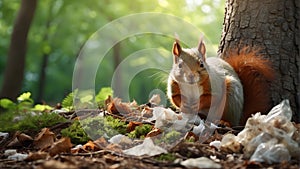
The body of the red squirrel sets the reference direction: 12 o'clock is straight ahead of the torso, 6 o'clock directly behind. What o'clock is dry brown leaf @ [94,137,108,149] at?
The dry brown leaf is roughly at 12 o'clock from the red squirrel.

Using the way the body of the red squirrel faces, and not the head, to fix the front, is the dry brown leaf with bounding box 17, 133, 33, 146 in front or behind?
in front

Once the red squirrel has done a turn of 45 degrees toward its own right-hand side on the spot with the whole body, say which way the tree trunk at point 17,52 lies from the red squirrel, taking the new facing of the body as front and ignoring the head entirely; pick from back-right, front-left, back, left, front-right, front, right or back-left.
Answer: front-right

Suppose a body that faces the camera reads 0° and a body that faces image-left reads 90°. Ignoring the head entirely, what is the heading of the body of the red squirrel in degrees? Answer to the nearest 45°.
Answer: approximately 45°

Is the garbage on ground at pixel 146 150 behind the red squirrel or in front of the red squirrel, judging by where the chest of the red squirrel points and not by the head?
in front

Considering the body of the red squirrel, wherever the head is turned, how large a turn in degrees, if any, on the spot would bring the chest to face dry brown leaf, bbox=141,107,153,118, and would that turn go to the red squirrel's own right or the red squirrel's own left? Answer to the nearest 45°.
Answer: approximately 45° to the red squirrel's own right

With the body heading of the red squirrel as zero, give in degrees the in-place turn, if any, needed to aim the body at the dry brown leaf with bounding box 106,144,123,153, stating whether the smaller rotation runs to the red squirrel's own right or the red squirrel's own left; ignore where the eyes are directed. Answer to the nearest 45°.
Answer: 0° — it already faces it

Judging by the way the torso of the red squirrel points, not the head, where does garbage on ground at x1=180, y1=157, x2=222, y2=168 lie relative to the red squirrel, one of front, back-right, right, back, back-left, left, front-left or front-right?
front-left

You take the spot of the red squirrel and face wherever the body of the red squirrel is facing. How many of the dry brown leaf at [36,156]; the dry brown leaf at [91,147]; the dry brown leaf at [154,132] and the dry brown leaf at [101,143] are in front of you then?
4
